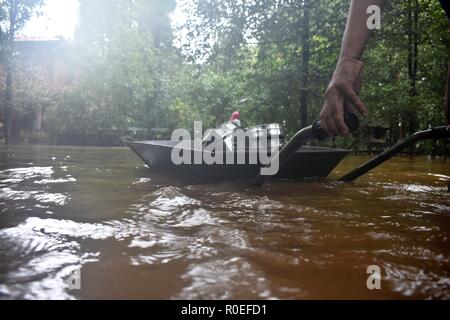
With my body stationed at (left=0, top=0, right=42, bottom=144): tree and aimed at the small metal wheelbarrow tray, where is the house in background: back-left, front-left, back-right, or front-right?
back-left

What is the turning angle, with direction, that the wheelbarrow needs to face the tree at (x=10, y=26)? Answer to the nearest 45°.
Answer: approximately 45° to its right

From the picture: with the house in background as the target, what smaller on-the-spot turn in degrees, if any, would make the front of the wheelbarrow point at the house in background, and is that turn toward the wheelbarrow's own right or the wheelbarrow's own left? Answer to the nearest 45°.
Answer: approximately 45° to the wheelbarrow's own right

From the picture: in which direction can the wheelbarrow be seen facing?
to the viewer's left
